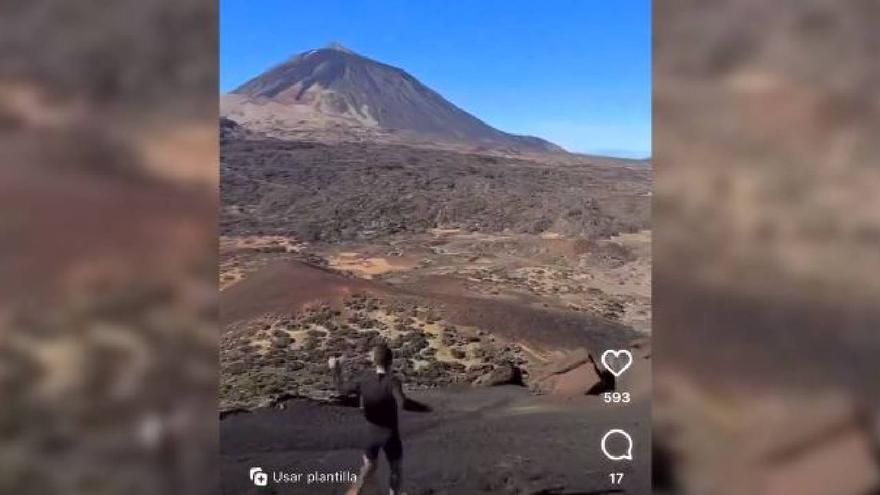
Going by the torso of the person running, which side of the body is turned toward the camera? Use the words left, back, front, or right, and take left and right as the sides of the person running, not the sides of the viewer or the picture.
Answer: back
